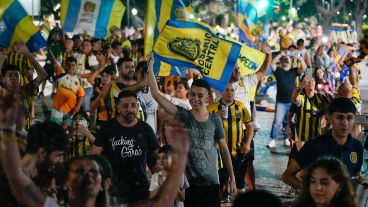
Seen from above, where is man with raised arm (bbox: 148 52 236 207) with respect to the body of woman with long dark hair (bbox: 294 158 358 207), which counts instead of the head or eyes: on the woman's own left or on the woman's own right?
on the woman's own right

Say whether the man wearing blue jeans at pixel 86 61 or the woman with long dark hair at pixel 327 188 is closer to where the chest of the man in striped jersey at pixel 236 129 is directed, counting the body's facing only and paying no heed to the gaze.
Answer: the woman with long dark hair

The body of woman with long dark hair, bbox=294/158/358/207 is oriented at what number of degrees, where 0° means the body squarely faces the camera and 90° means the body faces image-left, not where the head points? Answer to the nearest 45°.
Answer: approximately 45°

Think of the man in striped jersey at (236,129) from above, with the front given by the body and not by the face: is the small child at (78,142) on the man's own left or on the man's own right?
on the man's own right

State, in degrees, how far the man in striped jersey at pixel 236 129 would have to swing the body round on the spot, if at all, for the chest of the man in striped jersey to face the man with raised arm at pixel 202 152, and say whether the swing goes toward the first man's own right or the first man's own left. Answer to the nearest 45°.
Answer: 0° — they already face them

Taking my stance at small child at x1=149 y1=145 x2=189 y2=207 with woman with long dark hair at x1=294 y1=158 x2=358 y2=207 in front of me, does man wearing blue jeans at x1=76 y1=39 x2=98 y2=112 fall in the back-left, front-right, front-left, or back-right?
back-left

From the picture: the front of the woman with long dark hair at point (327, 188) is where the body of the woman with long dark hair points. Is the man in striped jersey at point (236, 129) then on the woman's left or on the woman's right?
on the woman's right

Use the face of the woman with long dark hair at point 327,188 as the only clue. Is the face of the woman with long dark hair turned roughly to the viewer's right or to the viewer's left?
to the viewer's left

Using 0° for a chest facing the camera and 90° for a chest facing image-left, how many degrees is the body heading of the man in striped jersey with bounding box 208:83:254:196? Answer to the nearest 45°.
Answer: approximately 0°

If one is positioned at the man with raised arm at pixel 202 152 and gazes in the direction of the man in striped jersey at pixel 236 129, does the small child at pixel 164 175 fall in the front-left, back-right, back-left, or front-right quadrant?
back-left

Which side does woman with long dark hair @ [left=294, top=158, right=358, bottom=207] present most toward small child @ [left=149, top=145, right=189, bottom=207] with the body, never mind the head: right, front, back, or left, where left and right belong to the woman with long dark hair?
right

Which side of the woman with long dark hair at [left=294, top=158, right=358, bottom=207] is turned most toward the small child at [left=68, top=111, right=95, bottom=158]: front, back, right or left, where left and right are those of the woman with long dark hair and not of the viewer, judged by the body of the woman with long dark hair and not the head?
right

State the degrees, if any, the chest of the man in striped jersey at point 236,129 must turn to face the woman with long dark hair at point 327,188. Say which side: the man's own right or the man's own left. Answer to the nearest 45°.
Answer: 0° — they already face them
